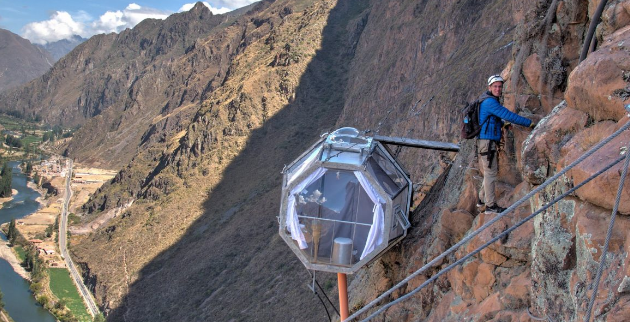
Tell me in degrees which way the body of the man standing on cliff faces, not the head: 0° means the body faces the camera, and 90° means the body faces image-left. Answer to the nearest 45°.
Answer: approximately 270°

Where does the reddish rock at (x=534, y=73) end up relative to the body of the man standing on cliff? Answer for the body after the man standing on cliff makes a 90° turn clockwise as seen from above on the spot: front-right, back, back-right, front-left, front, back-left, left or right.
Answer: back-left

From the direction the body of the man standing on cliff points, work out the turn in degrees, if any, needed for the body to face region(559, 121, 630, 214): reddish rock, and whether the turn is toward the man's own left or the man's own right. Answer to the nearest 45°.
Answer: approximately 45° to the man's own right

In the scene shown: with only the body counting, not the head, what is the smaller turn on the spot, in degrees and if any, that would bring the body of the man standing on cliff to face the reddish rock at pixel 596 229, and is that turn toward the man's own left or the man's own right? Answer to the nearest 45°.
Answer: approximately 90° to the man's own right

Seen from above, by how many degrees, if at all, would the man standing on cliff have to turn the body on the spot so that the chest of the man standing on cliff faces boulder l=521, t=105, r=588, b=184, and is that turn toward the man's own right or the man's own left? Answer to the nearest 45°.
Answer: approximately 45° to the man's own right

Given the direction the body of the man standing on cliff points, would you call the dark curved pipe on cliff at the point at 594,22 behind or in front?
in front
